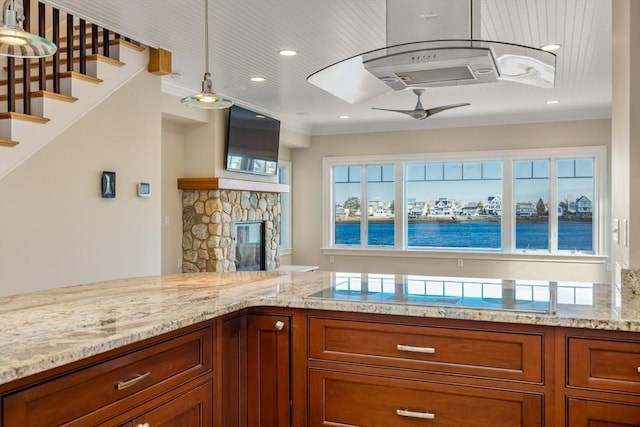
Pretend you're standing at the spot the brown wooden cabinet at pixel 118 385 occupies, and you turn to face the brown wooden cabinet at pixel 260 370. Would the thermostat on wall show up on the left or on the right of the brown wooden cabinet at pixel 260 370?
left

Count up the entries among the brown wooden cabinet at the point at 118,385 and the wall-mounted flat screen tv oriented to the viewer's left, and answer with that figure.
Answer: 0

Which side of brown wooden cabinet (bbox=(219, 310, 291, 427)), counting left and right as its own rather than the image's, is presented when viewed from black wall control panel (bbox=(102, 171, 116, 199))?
back

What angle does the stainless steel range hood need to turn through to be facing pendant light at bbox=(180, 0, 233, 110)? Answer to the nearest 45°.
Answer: approximately 90° to its right

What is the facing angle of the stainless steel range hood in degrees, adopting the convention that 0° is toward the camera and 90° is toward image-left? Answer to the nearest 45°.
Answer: approximately 0°

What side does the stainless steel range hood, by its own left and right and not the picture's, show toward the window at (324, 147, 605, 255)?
back

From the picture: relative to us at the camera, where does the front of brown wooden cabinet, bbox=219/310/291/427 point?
facing the viewer and to the right of the viewer

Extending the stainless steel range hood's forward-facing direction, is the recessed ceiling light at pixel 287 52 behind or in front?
behind

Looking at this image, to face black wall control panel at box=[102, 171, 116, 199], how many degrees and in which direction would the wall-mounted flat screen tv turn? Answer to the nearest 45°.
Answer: approximately 90° to its right
